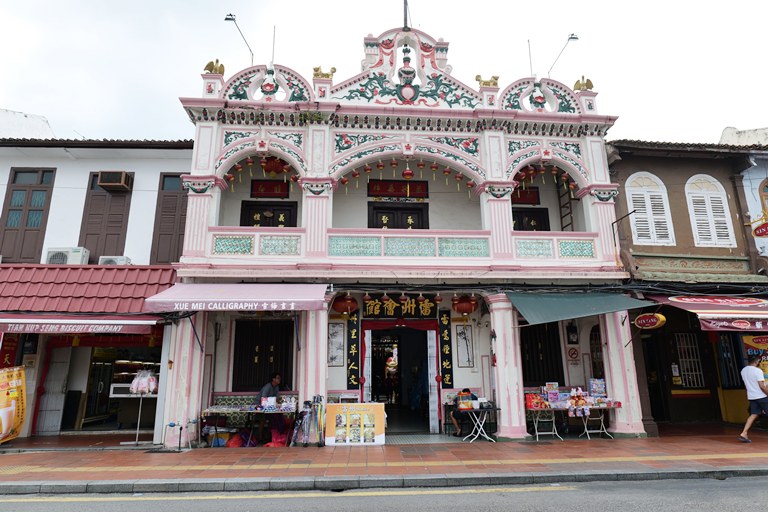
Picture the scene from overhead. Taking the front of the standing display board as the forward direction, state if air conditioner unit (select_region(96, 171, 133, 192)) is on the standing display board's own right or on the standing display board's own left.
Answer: on the standing display board's own right

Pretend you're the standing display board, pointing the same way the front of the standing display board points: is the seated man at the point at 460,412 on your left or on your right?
on your left

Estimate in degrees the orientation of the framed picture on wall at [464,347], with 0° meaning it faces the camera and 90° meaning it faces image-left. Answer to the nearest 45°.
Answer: approximately 0°

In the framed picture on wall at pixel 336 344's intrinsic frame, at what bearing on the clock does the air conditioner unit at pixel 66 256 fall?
The air conditioner unit is roughly at 3 o'clock from the framed picture on wall.

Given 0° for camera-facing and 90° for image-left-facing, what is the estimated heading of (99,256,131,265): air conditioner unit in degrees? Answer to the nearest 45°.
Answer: approximately 0°

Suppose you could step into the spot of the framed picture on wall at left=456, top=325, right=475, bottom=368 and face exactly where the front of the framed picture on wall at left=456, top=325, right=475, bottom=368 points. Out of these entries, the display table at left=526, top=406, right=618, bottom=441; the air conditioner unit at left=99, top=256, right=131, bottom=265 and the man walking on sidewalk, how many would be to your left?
2

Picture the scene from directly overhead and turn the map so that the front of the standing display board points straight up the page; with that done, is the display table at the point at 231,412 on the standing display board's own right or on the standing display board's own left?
on the standing display board's own right
